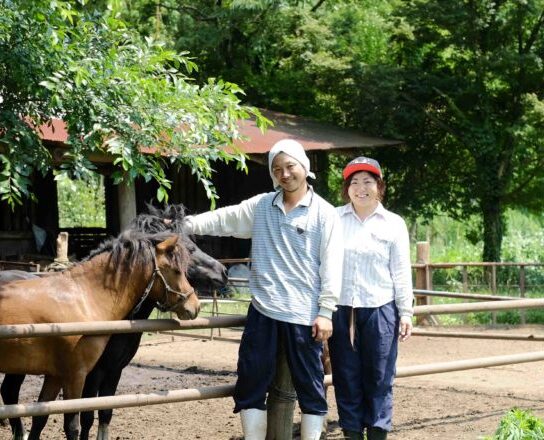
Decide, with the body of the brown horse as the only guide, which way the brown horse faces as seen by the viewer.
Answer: to the viewer's right

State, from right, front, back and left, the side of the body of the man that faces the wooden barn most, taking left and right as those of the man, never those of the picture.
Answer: back

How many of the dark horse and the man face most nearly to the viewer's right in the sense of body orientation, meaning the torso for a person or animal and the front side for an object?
1

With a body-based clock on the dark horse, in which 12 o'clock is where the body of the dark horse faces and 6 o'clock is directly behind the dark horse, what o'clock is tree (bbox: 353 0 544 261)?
The tree is roughly at 10 o'clock from the dark horse.

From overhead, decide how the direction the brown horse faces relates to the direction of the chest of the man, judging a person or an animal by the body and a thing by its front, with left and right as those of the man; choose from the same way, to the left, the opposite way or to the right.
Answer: to the left

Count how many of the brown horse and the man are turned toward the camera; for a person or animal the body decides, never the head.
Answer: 1

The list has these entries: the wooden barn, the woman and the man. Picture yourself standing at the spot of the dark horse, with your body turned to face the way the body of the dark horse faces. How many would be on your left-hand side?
1

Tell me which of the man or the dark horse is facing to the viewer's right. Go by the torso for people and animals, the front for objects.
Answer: the dark horse

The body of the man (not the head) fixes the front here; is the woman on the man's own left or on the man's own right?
on the man's own left

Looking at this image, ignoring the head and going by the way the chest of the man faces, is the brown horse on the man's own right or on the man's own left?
on the man's own right

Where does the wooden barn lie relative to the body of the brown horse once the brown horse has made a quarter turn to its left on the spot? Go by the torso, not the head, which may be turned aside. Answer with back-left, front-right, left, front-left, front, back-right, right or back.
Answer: front

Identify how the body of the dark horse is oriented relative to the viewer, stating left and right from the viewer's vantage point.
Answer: facing to the right of the viewer

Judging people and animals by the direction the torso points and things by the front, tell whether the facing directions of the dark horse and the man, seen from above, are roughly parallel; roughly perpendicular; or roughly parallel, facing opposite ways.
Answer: roughly perpendicular

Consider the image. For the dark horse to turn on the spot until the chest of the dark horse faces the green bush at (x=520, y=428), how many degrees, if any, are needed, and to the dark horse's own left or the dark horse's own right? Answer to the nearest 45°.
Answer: approximately 45° to the dark horse's own right
